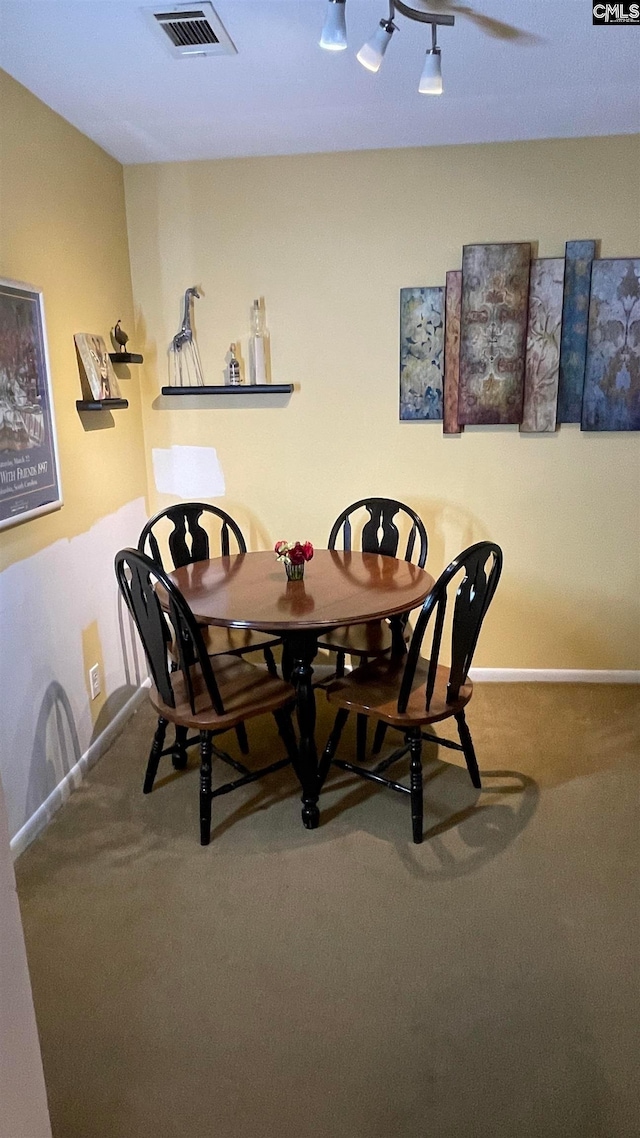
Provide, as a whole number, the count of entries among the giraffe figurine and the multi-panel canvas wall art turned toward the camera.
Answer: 1

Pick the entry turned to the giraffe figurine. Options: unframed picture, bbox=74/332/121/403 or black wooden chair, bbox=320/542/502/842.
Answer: the black wooden chair

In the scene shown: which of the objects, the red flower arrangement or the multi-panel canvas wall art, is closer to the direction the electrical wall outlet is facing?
the red flower arrangement

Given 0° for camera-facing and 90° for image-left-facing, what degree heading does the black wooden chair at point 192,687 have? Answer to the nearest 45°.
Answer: approximately 225°

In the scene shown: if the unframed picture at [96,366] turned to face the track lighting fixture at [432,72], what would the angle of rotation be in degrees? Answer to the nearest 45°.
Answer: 0° — it already faces it
